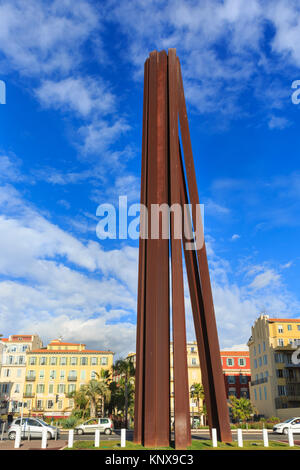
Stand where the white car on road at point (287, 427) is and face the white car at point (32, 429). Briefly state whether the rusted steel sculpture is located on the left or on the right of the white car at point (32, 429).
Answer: left

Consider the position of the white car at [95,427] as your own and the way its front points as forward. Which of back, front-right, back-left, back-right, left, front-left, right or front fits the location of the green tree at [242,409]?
back-right

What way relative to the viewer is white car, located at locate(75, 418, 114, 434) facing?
to the viewer's left

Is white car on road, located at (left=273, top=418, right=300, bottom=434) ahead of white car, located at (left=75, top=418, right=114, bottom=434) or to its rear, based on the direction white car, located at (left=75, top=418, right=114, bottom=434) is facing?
to the rear

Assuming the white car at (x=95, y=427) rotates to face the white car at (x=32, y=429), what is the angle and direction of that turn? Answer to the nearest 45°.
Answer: approximately 45° to its left

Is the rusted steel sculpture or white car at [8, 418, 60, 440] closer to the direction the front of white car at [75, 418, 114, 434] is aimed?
the white car
